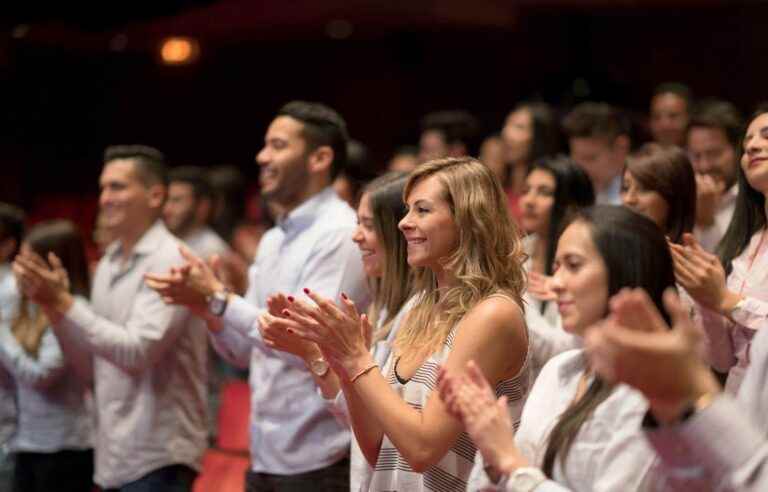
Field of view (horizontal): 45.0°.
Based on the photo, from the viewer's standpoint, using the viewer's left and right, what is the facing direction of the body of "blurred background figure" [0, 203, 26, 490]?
facing to the left of the viewer

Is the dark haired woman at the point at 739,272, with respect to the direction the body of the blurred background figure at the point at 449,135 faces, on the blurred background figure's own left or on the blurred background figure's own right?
on the blurred background figure's own left

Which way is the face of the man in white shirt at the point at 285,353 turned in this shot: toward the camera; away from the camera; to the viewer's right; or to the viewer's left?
to the viewer's left

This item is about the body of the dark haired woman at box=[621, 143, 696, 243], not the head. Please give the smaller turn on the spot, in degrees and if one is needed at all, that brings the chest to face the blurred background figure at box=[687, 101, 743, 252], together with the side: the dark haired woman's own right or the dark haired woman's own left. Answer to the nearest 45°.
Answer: approximately 135° to the dark haired woman's own right

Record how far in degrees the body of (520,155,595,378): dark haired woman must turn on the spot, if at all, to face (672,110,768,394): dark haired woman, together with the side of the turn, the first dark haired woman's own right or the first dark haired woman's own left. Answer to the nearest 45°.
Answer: approximately 90° to the first dark haired woman's own left

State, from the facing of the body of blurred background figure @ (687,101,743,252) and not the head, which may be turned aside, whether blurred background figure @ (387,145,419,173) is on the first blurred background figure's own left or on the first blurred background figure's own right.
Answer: on the first blurred background figure's own right

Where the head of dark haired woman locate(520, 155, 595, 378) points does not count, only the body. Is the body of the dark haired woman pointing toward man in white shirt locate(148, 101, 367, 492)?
yes

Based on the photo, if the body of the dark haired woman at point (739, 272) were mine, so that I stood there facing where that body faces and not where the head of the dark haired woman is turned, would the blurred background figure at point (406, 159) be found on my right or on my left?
on my right

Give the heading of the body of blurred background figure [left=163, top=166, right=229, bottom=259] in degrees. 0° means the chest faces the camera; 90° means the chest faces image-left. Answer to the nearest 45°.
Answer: approximately 45°
